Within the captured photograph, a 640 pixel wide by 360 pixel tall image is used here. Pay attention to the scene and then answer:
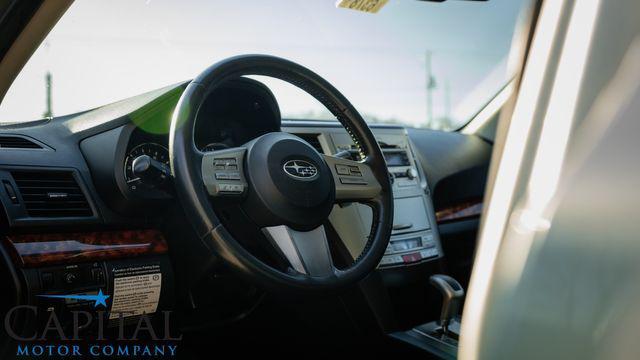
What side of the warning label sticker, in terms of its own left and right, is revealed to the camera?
front
